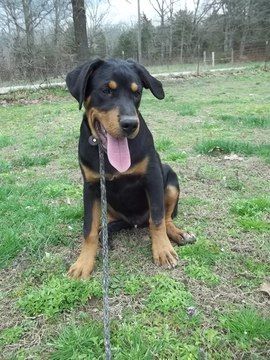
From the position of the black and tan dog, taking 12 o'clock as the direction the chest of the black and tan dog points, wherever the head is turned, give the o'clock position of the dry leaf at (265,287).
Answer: The dry leaf is roughly at 10 o'clock from the black and tan dog.

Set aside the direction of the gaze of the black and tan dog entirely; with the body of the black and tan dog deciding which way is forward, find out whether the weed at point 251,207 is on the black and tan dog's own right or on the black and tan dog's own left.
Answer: on the black and tan dog's own left

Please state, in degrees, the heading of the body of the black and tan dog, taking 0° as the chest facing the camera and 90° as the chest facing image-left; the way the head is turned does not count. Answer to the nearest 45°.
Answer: approximately 0°

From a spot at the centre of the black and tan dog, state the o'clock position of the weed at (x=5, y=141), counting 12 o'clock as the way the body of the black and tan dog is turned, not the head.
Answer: The weed is roughly at 5 o'clock from the black and tan dog.

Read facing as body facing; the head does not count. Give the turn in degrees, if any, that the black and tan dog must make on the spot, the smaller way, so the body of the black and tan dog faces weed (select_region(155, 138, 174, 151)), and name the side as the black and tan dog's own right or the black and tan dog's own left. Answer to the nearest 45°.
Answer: approximately 180°

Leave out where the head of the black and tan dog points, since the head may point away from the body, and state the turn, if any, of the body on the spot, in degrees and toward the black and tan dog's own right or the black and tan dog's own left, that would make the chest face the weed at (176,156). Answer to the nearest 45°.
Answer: approximately 180°

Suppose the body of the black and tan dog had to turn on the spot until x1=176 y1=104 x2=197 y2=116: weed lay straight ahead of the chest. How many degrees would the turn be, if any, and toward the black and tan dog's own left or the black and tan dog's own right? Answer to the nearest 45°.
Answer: approximately 180°

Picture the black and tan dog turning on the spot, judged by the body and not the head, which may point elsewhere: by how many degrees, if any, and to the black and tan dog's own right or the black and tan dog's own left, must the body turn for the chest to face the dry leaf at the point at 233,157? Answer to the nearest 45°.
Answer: approximately 135° to the black and tan dog's own left
